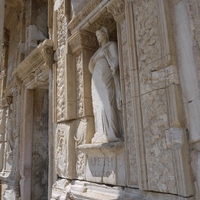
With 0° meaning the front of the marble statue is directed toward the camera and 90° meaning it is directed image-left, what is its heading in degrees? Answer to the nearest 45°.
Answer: approximately 45°

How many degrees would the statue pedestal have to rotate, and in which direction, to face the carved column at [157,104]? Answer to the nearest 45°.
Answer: approximately 90° to its left

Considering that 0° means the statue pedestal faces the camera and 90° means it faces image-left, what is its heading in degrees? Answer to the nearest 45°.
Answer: approximately 45°
